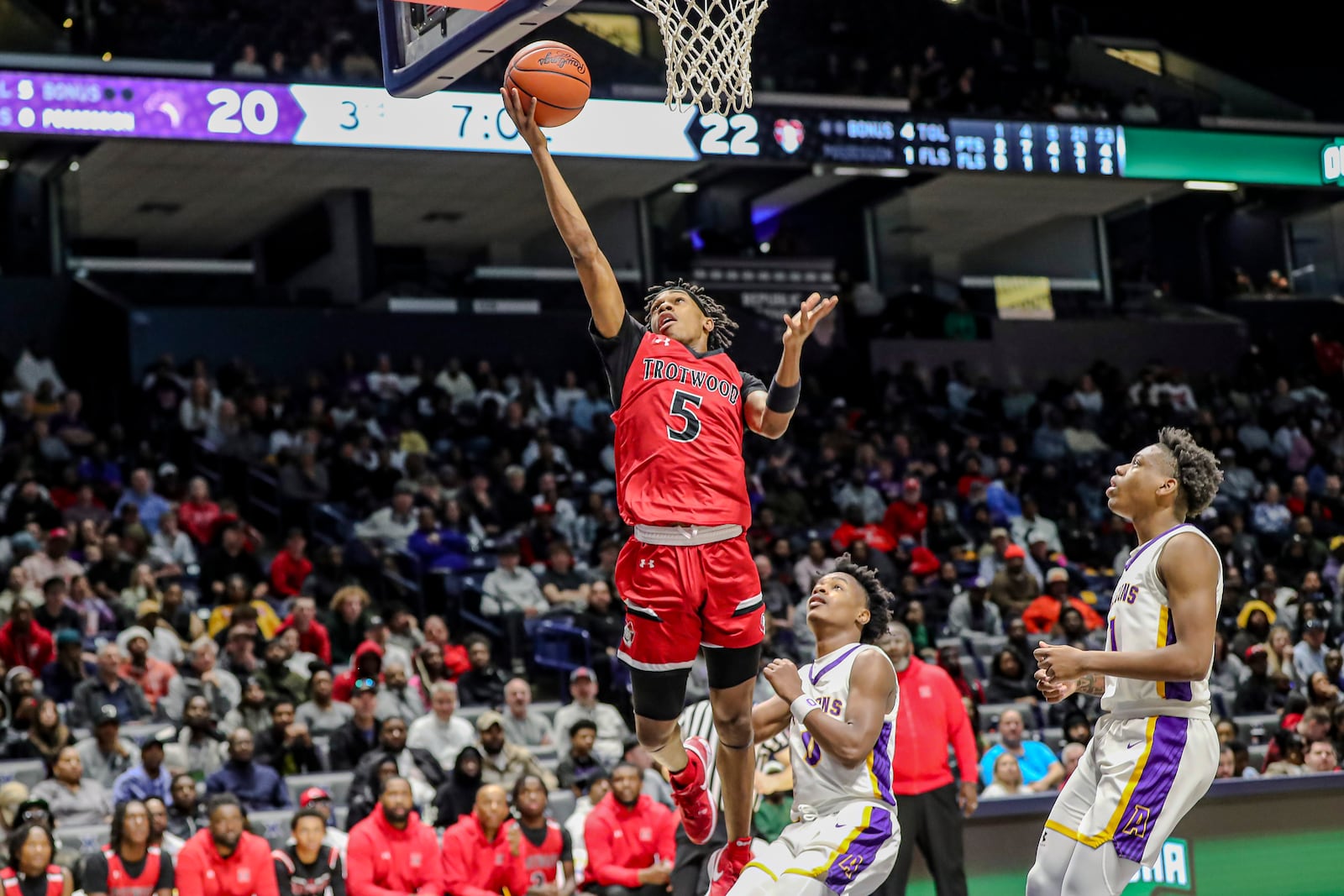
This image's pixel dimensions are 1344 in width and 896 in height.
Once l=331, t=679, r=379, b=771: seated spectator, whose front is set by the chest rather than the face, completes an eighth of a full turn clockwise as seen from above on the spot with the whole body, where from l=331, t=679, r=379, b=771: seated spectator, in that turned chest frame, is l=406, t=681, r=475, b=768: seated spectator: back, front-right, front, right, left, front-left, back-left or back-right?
left

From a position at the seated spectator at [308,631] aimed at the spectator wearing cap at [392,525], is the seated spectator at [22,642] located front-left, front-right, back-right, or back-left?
back-left

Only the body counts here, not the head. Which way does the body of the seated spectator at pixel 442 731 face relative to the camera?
toward the camera

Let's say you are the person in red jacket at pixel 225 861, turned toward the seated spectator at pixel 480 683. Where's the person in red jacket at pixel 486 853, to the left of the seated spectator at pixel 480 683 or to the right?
right

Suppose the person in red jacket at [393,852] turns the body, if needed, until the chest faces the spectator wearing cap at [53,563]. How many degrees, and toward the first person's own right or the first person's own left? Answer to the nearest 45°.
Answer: approximately 135° to the first person's own right

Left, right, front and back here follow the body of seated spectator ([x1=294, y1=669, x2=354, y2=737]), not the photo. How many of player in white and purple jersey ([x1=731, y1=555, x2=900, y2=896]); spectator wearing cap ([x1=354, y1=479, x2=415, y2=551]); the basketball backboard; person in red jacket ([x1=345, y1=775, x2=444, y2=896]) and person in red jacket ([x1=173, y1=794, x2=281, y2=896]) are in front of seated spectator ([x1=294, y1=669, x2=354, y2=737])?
4

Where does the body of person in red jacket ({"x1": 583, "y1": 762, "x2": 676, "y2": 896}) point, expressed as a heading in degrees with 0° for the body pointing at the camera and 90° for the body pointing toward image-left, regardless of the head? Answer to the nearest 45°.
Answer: approximately 0°

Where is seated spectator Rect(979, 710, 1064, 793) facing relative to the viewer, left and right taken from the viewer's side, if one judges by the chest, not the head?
facing the viewer

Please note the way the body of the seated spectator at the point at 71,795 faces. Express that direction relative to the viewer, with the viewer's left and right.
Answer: facing the viewer and to the right of the viewer

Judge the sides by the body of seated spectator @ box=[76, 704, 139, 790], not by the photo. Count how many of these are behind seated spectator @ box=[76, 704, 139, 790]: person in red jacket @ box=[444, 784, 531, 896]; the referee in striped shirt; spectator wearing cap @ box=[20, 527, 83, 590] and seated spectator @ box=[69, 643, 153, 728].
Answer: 2

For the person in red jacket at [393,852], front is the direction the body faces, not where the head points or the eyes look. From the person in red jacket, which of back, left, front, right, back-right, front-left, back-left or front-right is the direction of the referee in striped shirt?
front-left

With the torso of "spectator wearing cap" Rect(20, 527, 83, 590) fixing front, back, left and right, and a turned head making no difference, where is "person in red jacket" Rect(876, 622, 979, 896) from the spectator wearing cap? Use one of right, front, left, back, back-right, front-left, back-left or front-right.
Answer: front-left

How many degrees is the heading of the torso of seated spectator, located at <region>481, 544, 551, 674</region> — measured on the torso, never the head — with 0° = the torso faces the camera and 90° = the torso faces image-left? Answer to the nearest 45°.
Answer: approximately 0°
